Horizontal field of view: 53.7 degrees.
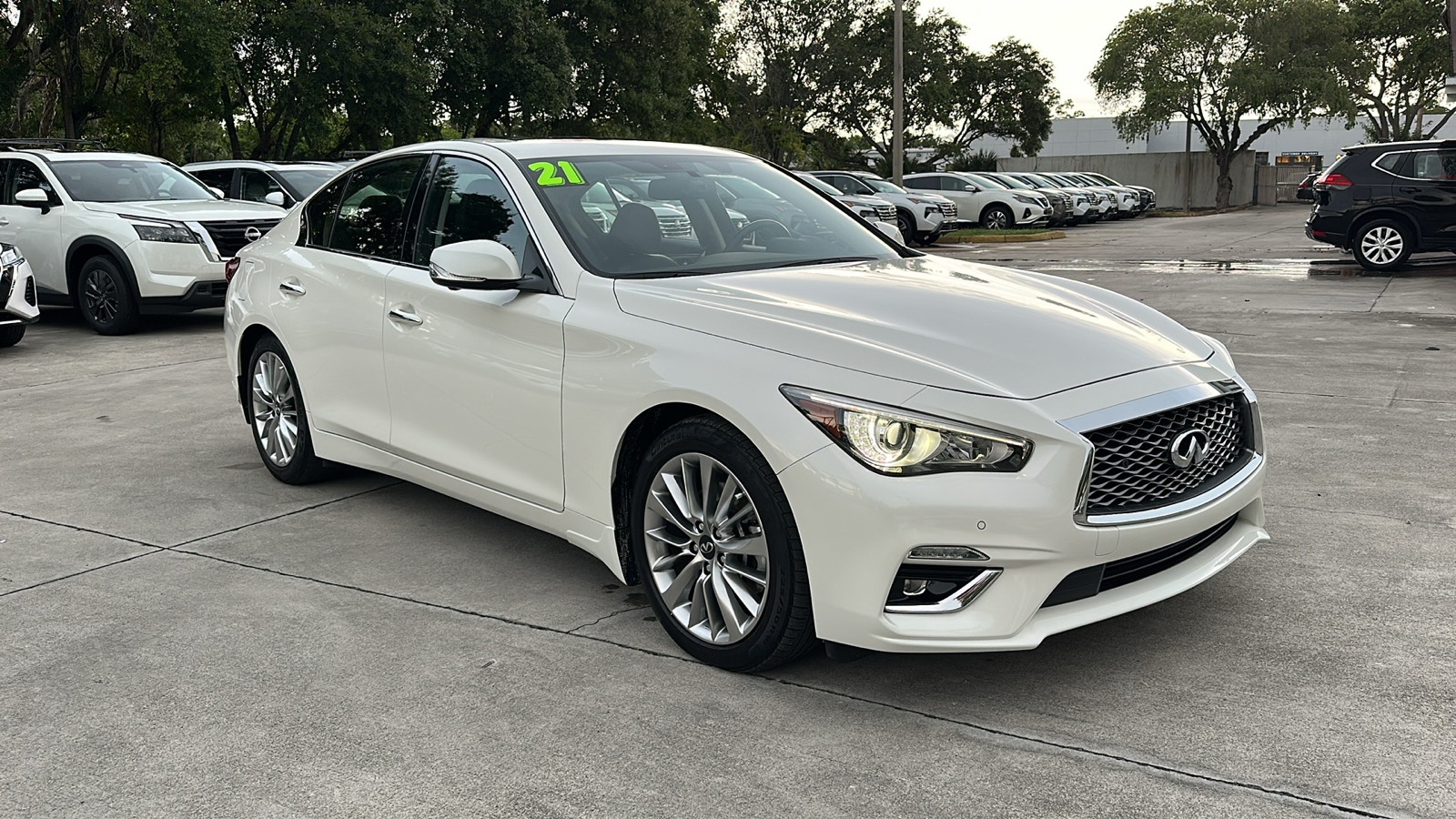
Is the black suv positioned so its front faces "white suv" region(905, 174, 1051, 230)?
no

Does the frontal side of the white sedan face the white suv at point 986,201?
no

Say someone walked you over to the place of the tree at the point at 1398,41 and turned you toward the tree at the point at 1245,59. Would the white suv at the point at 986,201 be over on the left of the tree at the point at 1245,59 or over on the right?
left

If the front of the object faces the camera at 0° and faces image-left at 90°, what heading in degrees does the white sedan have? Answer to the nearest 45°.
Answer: approximately 315°

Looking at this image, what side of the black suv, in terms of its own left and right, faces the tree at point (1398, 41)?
left

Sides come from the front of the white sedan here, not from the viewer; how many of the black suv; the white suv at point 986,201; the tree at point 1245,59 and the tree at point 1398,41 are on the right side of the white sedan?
0

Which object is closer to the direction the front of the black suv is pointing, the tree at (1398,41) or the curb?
the tree

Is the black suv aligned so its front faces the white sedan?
no

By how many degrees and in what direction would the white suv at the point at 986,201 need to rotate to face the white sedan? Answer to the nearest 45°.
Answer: approximately 45° to its right

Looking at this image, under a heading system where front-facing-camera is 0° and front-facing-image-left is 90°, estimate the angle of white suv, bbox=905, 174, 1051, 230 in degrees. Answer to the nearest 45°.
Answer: approximately 315°

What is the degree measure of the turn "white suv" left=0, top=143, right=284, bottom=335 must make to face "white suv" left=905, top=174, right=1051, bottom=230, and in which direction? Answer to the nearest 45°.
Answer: approximately 90° to its left

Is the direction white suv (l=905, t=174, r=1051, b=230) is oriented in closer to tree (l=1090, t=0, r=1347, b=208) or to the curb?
the curb

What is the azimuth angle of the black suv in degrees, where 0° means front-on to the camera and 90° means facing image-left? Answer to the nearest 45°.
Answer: approximately 270°
